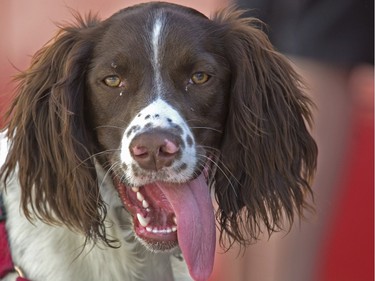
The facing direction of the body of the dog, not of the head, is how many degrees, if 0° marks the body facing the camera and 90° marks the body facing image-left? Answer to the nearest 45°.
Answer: approximately 0°
